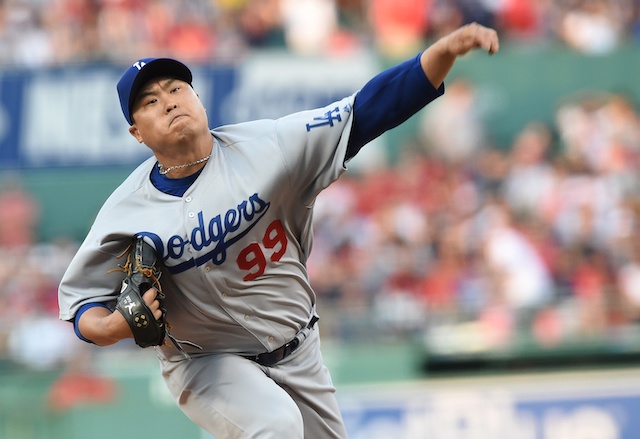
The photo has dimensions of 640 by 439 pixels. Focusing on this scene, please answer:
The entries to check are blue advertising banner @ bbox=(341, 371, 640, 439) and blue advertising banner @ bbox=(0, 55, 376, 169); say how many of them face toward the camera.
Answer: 2

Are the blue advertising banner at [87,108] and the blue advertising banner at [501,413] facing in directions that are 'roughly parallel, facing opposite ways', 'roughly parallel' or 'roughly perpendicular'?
roughly parallel

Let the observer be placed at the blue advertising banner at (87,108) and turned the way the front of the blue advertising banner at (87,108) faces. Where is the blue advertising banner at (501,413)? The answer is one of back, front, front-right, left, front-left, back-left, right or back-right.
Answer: front-left

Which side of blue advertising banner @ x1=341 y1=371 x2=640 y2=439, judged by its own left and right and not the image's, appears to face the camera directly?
front

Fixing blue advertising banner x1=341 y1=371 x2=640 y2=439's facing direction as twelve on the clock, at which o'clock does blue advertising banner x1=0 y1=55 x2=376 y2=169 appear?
blue advertising banner x1=0 y1=55 x2=376 y2=169 is roughly at 4 o'clock from blue advertising banner x1=341 y1=371 x2=640 y2=439.
